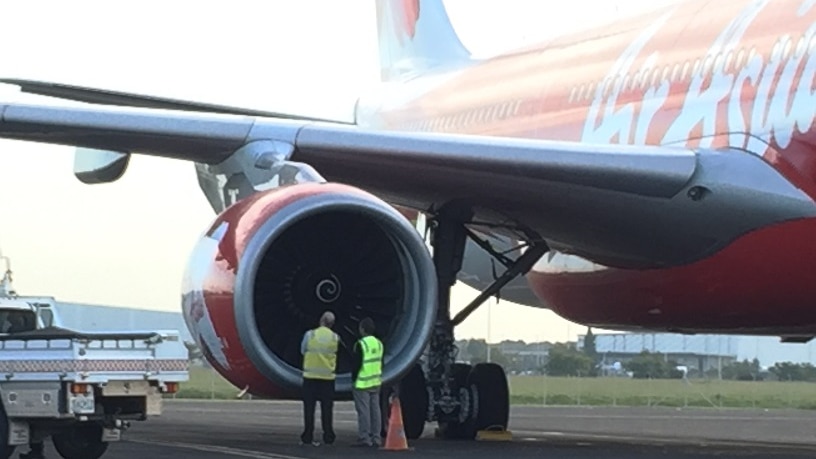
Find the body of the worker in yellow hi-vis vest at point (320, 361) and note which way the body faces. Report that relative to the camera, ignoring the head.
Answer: away from the camera

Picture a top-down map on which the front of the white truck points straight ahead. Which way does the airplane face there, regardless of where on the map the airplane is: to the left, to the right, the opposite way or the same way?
the opposite way

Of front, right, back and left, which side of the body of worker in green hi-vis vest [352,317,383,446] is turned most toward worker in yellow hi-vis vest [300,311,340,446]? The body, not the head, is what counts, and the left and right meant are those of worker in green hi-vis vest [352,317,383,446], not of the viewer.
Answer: left

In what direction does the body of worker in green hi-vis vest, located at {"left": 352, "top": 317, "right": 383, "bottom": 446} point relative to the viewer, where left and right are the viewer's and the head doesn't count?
facing away from the viewer and to the left of the viewer

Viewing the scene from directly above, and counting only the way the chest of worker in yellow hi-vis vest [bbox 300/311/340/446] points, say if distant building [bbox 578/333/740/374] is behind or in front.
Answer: in front

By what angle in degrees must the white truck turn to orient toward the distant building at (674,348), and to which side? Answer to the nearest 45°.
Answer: approximately 90° to its right

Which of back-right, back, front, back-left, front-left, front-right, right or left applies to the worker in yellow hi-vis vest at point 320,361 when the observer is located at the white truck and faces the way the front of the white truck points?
back-right

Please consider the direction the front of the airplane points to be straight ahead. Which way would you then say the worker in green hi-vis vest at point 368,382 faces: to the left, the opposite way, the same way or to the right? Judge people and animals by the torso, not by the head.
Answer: the opposite way

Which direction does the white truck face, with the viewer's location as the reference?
facing away from the viewer and to the left of the viewer
